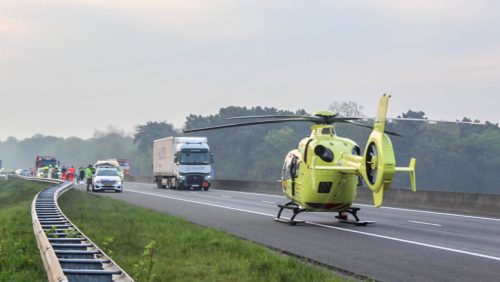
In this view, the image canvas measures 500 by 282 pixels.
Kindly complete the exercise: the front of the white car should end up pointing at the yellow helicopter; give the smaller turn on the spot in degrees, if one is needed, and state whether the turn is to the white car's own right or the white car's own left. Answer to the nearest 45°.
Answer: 0° — it already faces it

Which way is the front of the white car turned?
toward the camera

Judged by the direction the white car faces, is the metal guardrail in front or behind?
in front

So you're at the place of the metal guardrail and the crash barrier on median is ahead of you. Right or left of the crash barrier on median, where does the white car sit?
left

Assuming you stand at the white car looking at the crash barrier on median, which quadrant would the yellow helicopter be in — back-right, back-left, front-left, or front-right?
front-right
